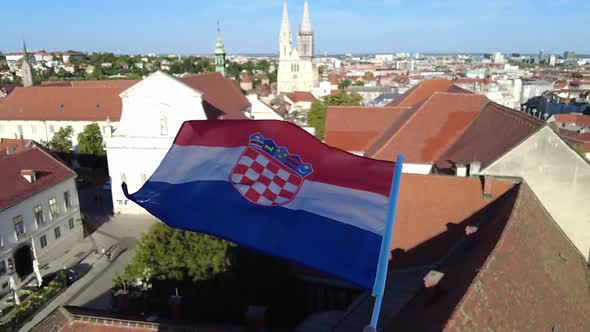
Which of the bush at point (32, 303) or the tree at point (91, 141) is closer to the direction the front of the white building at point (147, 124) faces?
the bush

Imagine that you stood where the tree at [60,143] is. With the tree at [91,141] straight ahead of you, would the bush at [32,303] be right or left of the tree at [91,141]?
right

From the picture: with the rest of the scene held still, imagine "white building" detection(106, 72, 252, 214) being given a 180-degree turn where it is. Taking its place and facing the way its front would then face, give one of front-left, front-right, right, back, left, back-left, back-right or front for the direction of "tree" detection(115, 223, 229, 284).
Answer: back-right

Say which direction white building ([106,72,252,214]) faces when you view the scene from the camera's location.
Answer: facing the viewer and to the left of the viewer

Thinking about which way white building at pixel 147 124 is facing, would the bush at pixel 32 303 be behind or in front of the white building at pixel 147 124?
in front

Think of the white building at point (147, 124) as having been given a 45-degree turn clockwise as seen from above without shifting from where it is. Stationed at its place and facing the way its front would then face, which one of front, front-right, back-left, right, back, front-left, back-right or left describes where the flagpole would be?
left

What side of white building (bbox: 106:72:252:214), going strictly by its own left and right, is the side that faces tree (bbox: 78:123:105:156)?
right

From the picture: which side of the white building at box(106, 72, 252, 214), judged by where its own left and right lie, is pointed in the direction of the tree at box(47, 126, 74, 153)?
right

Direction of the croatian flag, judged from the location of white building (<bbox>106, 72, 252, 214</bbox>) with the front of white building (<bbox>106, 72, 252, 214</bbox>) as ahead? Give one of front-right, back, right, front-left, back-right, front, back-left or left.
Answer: front-left
